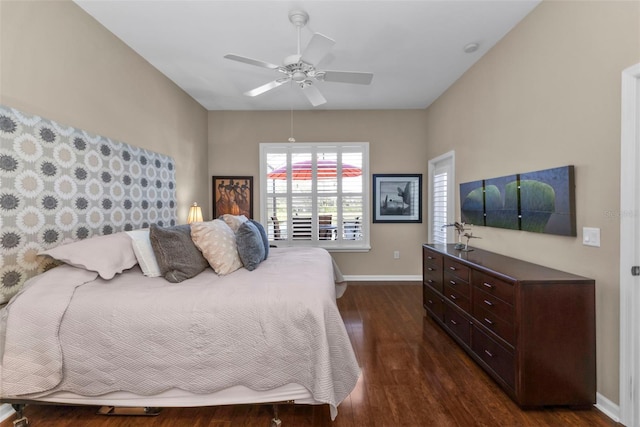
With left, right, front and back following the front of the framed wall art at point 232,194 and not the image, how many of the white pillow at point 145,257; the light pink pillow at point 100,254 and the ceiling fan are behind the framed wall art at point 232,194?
0

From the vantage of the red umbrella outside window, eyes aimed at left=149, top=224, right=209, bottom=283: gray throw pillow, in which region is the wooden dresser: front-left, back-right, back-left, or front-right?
front-left

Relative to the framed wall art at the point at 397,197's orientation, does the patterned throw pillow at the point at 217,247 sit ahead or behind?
ahead

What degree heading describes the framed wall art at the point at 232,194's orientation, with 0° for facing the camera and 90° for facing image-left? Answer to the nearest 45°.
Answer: approximately 0°

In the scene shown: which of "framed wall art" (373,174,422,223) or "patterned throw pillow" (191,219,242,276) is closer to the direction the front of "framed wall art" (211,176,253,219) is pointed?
the patterned throw pillow

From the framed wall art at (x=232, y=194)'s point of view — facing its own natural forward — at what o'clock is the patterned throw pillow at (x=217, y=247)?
The patterned throw pillow is roughly at 12 o'clock from the framed wall art.

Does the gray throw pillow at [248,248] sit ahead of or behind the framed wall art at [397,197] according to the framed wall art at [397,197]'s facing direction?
ahead

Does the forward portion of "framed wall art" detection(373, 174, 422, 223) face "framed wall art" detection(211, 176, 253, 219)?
no

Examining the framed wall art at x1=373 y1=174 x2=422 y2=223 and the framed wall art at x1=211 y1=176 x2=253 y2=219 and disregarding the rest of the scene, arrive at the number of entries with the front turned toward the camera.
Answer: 2

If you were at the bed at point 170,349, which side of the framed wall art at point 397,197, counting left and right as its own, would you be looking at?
front

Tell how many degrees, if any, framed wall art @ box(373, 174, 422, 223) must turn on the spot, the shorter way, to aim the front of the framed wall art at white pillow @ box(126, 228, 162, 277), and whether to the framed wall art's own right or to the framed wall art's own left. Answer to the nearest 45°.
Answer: approximately 45° to the framed wall art's own right

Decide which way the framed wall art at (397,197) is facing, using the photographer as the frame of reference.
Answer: facing the viewer

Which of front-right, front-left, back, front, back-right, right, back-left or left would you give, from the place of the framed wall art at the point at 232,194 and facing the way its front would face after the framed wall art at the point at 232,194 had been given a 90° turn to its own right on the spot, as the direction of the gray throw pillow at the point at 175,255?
left

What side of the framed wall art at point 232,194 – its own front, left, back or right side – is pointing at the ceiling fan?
front

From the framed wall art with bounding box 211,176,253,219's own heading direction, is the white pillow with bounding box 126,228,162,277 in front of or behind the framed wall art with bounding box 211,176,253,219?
in front

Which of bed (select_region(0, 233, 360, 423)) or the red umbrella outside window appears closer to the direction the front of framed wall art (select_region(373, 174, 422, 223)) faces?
the bed

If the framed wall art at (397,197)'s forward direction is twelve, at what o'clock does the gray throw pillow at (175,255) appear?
The gray throw pillow is roughly at 1 o'clock from the framed wall art.
